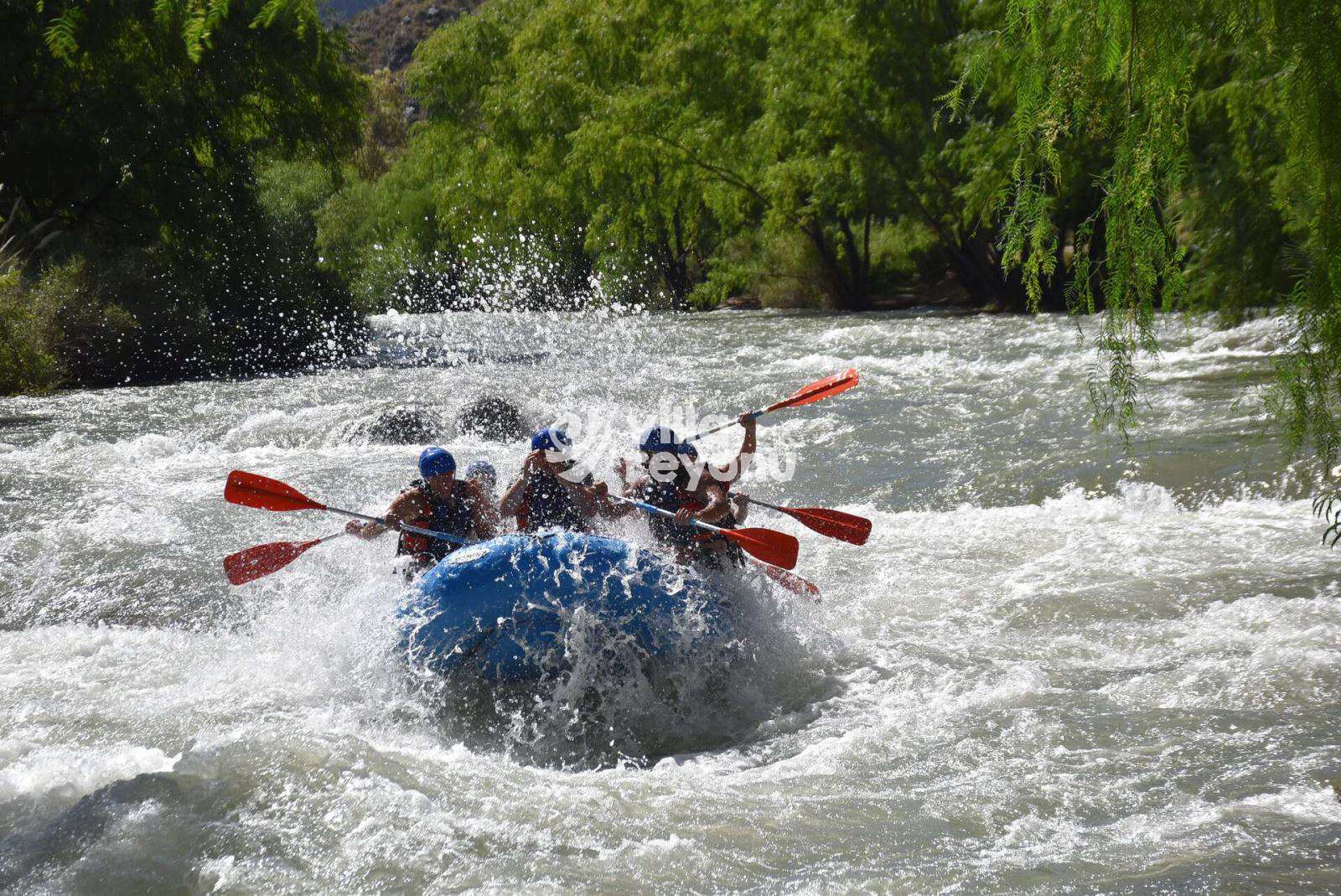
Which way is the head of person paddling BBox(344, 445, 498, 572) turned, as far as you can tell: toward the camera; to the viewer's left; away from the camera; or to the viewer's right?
toward the camera

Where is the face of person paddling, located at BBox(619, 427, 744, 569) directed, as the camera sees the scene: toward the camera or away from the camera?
toward the camera

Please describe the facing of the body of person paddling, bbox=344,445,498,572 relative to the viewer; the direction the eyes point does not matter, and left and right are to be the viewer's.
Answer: facing the viewer

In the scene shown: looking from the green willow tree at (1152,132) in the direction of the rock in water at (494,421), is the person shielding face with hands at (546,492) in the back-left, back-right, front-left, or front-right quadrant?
front-left

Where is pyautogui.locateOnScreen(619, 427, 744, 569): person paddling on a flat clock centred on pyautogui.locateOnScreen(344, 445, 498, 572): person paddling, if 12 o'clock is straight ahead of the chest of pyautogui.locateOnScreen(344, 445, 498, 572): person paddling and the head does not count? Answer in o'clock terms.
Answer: pyautogui.locateOnScreen(619, 427, 744, 569): person paddling is roughly at 9 o'clock from pyautogui.locateOnScreen(344, 445, 498, 572): person paddling.

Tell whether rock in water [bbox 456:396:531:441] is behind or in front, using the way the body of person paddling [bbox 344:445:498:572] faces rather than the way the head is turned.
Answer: behind

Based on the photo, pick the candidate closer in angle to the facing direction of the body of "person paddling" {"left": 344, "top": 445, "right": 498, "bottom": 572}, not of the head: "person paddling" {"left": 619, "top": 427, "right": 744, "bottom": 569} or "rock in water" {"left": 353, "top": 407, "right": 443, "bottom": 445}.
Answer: the person paddling

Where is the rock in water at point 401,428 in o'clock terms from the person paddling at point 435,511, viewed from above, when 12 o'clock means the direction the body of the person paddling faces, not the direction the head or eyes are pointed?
The rock in water is roughly at 6 o'clock from the person paddling.
